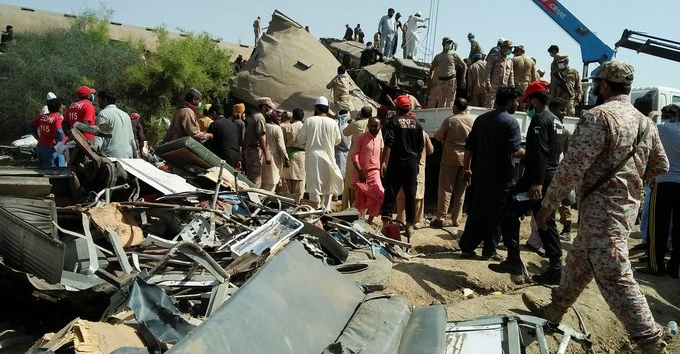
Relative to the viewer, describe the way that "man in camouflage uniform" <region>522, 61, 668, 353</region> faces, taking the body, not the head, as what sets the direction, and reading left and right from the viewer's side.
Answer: facing away from the viewer and to the left of the viewer

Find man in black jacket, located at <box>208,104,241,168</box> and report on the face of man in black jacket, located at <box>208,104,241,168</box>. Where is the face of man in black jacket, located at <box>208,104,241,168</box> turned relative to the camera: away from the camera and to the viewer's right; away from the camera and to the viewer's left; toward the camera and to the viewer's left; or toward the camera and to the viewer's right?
away from the camera and to the viewer's left

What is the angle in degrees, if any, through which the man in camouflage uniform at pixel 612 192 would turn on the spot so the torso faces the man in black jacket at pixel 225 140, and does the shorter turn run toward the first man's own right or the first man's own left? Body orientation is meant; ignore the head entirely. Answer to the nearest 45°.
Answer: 0° — they already face them

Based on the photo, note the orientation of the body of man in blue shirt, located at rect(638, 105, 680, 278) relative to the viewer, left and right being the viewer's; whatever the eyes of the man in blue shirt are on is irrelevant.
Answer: facing away from the viewer and to the left of the viewer

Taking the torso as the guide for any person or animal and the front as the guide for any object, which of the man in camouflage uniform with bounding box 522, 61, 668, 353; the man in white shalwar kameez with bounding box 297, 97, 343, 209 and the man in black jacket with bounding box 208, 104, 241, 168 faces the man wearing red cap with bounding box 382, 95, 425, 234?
the man in camouflage uniform

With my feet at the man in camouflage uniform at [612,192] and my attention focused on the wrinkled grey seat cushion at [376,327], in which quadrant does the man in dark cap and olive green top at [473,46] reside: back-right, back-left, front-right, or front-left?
back-right

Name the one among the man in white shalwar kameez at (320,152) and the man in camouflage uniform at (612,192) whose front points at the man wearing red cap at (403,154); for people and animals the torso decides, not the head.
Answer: the man in camouflage uniform

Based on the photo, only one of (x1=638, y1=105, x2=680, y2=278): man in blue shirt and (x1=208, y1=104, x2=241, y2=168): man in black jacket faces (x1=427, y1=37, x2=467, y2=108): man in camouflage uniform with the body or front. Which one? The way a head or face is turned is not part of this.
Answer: the man in blue shirt

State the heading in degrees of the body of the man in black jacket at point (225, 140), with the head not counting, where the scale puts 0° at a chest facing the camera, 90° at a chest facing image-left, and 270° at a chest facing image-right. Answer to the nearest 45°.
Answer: approximately 135°

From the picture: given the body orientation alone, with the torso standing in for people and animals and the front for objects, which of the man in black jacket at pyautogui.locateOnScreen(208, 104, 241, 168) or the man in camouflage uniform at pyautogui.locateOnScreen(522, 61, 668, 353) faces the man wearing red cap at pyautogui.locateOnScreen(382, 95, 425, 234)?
the man in camouflage uniform
